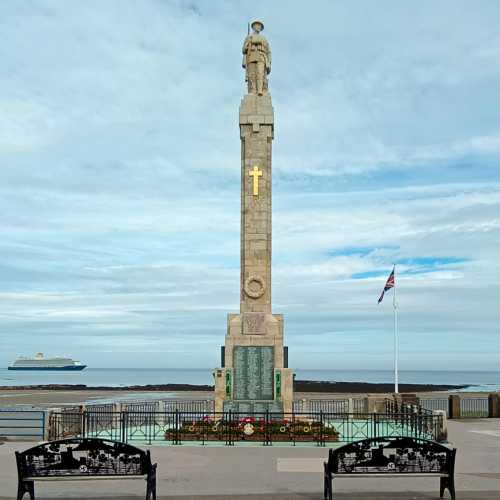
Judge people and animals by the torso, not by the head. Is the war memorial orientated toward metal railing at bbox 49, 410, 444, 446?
yes

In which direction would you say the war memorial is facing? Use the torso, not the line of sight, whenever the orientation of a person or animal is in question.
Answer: toward the camera

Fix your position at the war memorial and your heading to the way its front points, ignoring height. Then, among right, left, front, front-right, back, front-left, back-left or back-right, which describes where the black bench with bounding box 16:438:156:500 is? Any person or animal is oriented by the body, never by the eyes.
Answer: front

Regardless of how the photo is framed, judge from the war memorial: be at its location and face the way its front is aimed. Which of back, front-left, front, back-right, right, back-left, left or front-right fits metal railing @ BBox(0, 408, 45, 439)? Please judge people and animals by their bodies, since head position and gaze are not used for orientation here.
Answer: right

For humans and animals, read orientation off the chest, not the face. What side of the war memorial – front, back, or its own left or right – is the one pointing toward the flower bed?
front

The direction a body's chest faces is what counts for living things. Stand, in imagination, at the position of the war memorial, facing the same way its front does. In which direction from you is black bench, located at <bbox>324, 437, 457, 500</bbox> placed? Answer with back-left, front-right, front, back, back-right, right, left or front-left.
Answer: front
